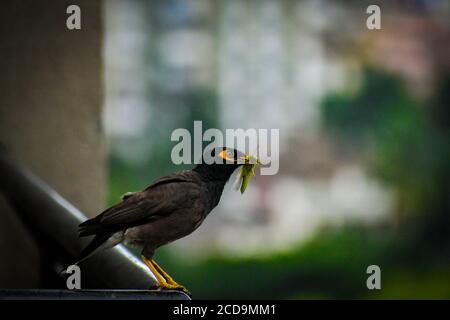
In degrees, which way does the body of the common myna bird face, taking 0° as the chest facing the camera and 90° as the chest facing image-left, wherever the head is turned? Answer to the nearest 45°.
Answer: approximately 270°

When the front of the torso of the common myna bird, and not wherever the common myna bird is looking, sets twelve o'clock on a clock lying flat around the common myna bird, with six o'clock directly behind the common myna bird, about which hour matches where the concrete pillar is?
The concrete pillar is roughly at 8 o'clock from the common myna bird.
